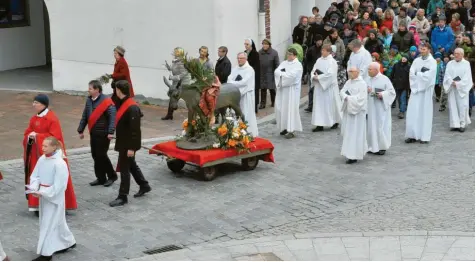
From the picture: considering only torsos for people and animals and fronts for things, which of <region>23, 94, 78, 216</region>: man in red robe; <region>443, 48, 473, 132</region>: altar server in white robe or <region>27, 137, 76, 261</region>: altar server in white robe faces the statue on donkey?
<region>443, 48, 473, 132</region>: altar server in white robe

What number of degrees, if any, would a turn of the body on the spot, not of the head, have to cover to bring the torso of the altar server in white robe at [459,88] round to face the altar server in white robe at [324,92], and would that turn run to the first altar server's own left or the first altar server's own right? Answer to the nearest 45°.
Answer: approximately 45° to the first altar server's own right

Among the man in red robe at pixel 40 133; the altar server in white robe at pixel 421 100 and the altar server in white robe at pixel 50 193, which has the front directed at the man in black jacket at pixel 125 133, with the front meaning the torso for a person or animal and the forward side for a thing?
the altar server in white robe at pixel 421 100

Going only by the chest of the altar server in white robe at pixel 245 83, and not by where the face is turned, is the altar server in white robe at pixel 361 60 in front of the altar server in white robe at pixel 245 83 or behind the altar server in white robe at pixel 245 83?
behind

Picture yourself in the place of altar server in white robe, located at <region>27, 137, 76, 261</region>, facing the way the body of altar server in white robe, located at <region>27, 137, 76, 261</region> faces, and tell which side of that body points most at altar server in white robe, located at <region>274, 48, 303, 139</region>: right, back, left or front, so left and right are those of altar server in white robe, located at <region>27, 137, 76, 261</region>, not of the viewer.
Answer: back

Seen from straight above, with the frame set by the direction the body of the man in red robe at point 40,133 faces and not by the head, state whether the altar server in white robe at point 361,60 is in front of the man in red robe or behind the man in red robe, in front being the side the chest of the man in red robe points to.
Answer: behind

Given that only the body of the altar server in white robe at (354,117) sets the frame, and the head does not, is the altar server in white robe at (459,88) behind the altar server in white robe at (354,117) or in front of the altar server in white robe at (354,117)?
behind

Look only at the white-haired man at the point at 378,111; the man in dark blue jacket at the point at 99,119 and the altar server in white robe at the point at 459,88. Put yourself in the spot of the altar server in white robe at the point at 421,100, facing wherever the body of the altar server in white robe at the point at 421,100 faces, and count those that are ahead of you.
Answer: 2

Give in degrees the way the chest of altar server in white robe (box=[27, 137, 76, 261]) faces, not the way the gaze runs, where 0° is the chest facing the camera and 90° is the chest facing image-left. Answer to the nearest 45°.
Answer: approximately 45°

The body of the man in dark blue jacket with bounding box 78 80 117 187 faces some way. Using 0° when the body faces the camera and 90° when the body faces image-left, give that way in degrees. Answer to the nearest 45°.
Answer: approximately 45°

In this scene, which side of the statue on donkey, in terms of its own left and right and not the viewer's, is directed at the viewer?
left

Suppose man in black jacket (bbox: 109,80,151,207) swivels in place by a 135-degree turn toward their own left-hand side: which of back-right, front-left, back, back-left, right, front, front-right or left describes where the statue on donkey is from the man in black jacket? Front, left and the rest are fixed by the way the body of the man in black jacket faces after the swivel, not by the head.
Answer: left
